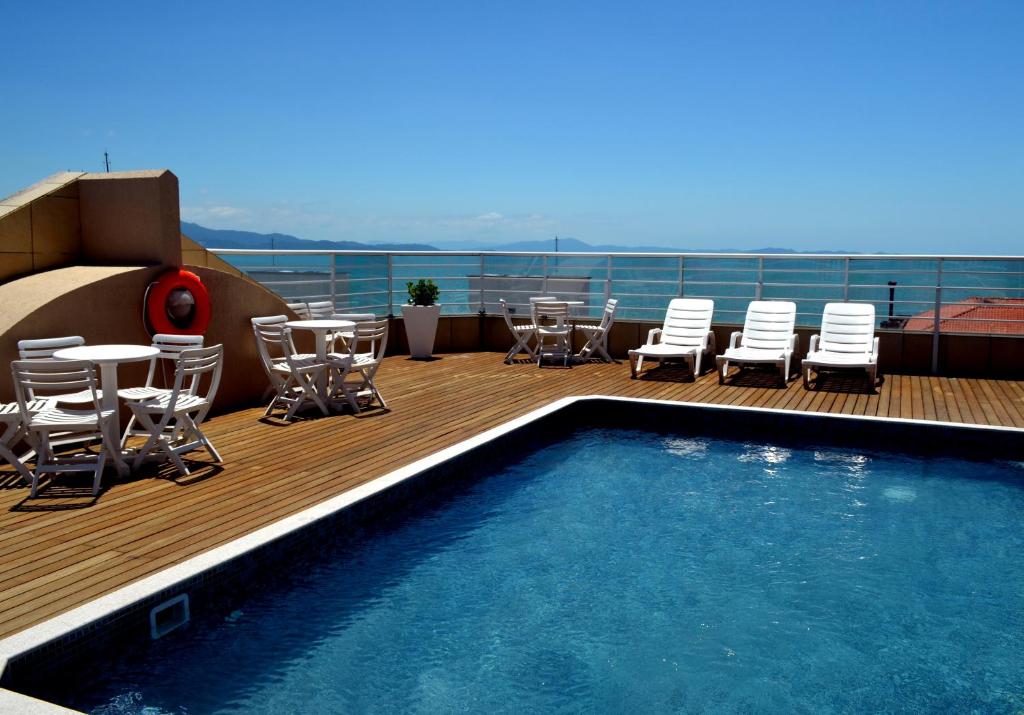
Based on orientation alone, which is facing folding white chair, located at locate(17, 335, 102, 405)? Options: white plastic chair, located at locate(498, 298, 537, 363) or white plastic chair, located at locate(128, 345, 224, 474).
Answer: white plastic chair, located at locate(128, 345, 224, 474)

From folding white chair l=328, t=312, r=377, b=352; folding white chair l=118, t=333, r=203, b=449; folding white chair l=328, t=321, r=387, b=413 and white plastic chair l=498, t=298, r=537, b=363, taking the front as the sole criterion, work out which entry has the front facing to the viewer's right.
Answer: the white plastic chair

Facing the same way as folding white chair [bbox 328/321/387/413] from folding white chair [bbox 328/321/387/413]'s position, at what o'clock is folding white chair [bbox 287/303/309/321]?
folding white chair [bbox 287/303/309/321] is roughly at 1 o'clock from folding white chair [bbox 328/321/387/413].

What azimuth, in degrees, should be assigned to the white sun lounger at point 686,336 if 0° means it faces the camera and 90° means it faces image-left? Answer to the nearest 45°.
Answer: approximately 45°

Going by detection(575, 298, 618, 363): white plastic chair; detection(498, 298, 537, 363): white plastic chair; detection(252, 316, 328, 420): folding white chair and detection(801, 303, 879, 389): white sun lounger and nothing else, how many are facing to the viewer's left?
1

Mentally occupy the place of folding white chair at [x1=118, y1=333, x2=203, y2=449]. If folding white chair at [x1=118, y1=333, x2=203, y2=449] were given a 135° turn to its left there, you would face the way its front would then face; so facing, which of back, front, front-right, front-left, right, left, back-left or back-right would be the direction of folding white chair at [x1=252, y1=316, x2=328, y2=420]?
front-left

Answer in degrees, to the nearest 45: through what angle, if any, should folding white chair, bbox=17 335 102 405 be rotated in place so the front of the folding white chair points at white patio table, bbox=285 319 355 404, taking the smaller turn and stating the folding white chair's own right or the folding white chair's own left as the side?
approximately 90° to the folding white chair's own left

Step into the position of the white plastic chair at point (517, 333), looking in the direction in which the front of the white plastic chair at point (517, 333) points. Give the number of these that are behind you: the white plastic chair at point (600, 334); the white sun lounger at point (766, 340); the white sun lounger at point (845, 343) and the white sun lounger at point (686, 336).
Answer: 0

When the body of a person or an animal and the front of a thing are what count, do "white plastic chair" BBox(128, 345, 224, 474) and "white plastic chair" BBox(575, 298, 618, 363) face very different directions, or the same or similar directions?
same or similar directions

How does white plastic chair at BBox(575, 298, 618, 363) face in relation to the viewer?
to the viewer's left

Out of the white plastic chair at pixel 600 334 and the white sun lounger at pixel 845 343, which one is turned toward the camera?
the white sun lounger

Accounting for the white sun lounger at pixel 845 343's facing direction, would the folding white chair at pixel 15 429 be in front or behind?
in front

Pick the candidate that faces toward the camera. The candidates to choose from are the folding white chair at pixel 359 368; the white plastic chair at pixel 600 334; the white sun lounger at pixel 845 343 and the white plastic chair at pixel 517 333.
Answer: the white sun lounger

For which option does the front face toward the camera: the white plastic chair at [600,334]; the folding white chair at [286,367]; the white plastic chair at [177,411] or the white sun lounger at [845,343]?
the white sun lounger

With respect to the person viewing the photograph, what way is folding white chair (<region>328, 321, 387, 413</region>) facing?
facing away from the viewer and to the left of the viewer

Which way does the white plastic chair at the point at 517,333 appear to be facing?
to the viewer's right

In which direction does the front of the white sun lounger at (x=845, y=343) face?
toward the camera

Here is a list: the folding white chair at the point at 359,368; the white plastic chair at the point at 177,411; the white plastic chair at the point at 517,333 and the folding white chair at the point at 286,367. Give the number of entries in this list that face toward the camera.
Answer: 0

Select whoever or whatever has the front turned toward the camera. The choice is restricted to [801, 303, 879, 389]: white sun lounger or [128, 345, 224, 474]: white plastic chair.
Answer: the white sun lounger

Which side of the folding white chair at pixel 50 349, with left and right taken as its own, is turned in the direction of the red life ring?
left

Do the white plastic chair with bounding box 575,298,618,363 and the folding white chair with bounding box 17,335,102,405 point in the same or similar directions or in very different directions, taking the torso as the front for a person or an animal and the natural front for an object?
very different directions
